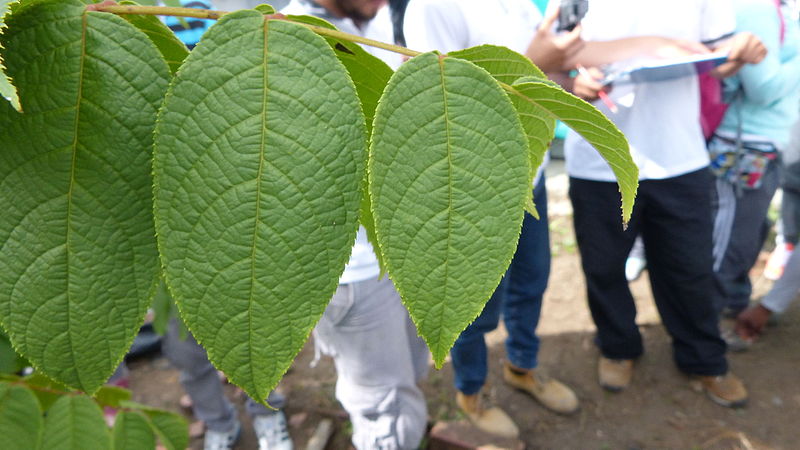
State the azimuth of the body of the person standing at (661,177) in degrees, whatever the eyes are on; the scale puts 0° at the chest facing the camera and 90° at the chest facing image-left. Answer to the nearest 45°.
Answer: approximately 0°

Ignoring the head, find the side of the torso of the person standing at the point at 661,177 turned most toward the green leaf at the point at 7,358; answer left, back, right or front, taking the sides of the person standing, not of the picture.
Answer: front

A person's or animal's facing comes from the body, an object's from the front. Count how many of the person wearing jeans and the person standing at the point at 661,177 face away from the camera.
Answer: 0

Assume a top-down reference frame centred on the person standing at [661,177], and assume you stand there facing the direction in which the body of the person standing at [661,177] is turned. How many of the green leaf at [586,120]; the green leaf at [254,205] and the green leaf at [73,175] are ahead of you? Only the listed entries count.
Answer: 3

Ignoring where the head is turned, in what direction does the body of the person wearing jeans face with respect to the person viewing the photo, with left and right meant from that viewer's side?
facing the viewer and to the right of the viewer

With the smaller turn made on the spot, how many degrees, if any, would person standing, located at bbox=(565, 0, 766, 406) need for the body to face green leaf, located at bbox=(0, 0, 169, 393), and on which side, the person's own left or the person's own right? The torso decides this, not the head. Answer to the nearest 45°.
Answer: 0° — they already face it

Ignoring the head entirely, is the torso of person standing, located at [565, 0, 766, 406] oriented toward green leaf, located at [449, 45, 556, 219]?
yes

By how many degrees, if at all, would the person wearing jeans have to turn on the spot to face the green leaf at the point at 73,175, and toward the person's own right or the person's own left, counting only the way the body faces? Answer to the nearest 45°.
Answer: approximately 45° to the person's own right

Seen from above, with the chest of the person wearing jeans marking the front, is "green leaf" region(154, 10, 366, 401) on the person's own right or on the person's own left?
on the person's own right

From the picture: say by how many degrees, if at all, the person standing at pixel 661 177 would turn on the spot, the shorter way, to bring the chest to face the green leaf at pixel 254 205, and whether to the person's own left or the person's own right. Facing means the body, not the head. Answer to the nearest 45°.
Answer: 0° — they already face it
